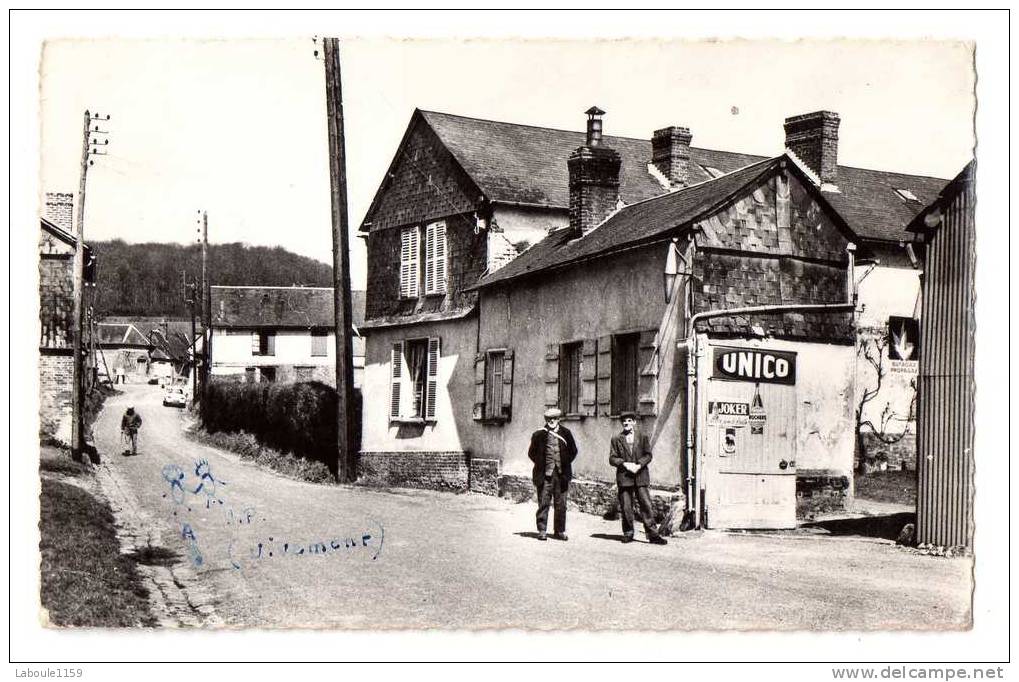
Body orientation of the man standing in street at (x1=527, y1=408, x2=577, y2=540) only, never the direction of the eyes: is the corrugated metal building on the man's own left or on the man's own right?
on the man's own left

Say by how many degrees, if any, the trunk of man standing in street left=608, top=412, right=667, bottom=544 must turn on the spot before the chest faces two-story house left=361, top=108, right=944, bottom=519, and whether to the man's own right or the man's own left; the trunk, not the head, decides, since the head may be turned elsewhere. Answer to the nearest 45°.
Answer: approximately 180°

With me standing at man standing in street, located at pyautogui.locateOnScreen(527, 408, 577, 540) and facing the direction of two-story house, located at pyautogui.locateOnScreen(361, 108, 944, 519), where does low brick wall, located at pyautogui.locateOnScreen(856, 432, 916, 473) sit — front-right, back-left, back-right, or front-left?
front-right

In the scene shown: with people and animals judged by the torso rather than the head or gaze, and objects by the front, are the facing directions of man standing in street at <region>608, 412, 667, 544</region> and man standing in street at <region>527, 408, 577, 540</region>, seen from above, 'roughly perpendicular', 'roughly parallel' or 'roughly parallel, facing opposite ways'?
roughly parallel

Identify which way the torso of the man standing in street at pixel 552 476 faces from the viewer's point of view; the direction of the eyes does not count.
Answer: toward the camera

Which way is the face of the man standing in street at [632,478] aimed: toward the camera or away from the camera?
toward the camera

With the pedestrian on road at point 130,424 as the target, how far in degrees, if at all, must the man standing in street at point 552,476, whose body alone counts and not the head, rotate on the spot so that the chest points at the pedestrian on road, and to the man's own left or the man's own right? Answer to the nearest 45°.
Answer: approximately 135° to the man's own right

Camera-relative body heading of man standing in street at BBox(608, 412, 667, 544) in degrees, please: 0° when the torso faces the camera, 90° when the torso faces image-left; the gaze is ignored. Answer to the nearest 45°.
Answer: approximately 0°

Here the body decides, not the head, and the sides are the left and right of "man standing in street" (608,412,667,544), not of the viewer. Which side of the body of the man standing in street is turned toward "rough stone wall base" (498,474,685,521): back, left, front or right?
back

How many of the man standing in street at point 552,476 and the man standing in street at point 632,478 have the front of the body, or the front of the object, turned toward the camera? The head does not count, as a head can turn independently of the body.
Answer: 2
